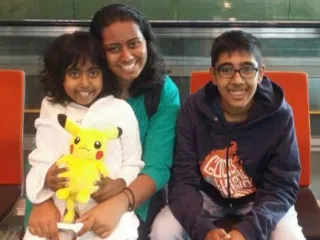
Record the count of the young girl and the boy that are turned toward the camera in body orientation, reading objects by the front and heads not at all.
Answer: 2

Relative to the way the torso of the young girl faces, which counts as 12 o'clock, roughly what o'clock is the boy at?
The boy is roughly at 9 o'clock from the young girl.

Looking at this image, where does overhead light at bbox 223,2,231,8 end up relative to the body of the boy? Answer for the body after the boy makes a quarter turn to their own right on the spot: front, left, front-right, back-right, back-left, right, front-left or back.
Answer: right

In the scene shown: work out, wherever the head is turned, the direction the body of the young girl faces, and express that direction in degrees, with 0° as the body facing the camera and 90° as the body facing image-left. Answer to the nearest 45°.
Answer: approximately 0°

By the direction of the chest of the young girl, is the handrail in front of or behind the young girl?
behind

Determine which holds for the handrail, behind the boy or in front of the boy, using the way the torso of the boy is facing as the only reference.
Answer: behind
